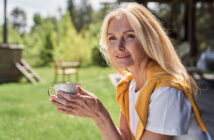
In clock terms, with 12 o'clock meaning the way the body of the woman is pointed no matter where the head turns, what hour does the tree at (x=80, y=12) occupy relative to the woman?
The tree is roughly at 4 o'clock from the woman.

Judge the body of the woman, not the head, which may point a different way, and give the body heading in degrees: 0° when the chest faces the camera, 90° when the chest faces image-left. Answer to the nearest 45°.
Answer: approximately 45°

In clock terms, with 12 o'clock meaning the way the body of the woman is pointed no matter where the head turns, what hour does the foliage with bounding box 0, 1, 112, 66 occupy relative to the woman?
The foliage is roughly at 4 o'clock from the woman.

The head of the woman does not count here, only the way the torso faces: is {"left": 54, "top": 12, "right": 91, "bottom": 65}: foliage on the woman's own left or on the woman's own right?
on the woman's own right
